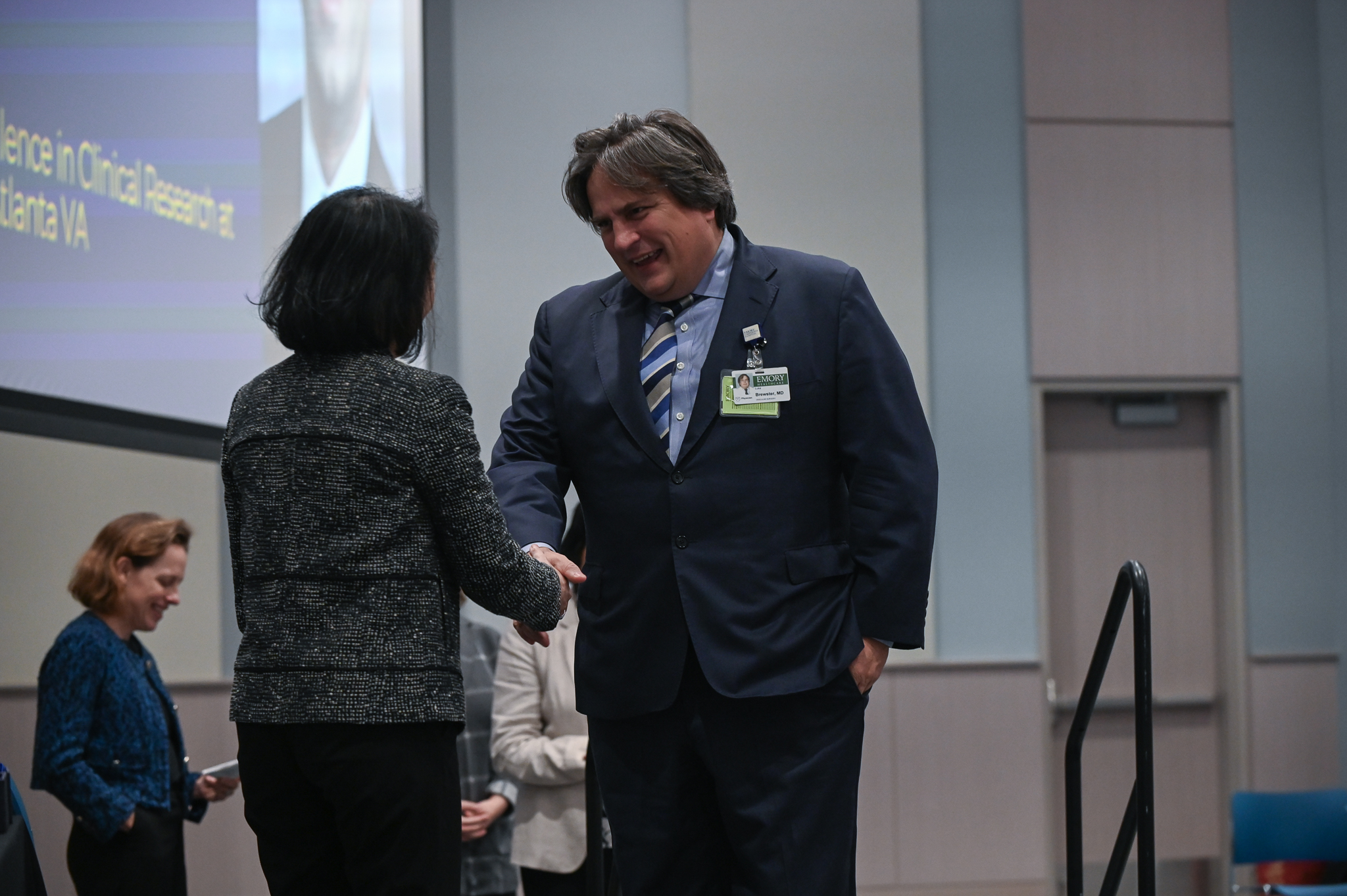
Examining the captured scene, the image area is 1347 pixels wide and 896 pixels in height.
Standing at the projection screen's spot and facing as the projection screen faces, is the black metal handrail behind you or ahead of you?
ahead

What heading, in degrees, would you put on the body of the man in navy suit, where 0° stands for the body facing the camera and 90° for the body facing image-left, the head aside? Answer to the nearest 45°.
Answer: approximately 45°

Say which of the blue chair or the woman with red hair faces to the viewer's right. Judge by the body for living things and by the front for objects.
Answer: the woman with red hair

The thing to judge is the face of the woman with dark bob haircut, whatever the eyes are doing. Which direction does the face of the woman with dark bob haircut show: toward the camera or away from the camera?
away from the camera

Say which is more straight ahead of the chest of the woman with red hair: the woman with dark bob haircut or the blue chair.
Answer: the blue chair

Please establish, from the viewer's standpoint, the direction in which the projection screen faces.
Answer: facing the viewer and to the right of the viewer

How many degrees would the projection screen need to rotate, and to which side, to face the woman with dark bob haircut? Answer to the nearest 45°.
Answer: approximately 45° to its right

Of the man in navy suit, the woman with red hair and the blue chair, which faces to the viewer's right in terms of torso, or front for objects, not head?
the woman with red hair

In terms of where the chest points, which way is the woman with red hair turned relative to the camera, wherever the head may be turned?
to the viewer's right

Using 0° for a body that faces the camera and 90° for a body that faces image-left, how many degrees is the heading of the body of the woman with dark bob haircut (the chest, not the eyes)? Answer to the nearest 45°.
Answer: approximately 225°
